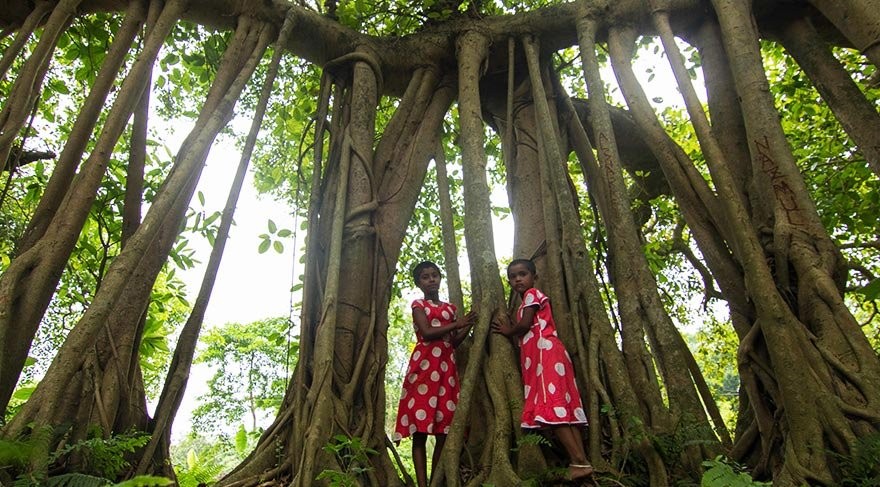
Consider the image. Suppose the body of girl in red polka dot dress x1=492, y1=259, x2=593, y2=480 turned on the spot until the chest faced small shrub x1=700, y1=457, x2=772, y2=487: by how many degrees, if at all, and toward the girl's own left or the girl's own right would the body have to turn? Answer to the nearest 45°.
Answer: approximately 135° to the girl's own left

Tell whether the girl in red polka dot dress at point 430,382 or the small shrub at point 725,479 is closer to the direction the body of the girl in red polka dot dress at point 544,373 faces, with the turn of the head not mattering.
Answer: the girl in red polka dot dress

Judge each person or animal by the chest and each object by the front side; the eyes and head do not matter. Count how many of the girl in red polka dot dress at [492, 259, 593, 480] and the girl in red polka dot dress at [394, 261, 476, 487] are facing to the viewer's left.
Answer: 1

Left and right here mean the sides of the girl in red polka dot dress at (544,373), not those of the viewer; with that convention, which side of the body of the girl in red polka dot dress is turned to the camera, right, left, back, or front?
left

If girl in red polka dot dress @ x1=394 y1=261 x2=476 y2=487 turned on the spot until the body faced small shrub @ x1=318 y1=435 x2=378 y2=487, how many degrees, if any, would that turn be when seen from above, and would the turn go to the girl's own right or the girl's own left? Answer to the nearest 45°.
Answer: approximately 90° to the girl's own right

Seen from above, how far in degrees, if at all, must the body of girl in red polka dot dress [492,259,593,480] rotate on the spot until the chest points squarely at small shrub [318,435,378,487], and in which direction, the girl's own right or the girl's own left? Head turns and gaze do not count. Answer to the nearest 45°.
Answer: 0° — they already face it

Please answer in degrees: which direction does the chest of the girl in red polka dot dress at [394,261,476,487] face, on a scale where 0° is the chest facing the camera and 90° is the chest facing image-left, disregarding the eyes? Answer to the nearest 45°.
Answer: approximately 315°
